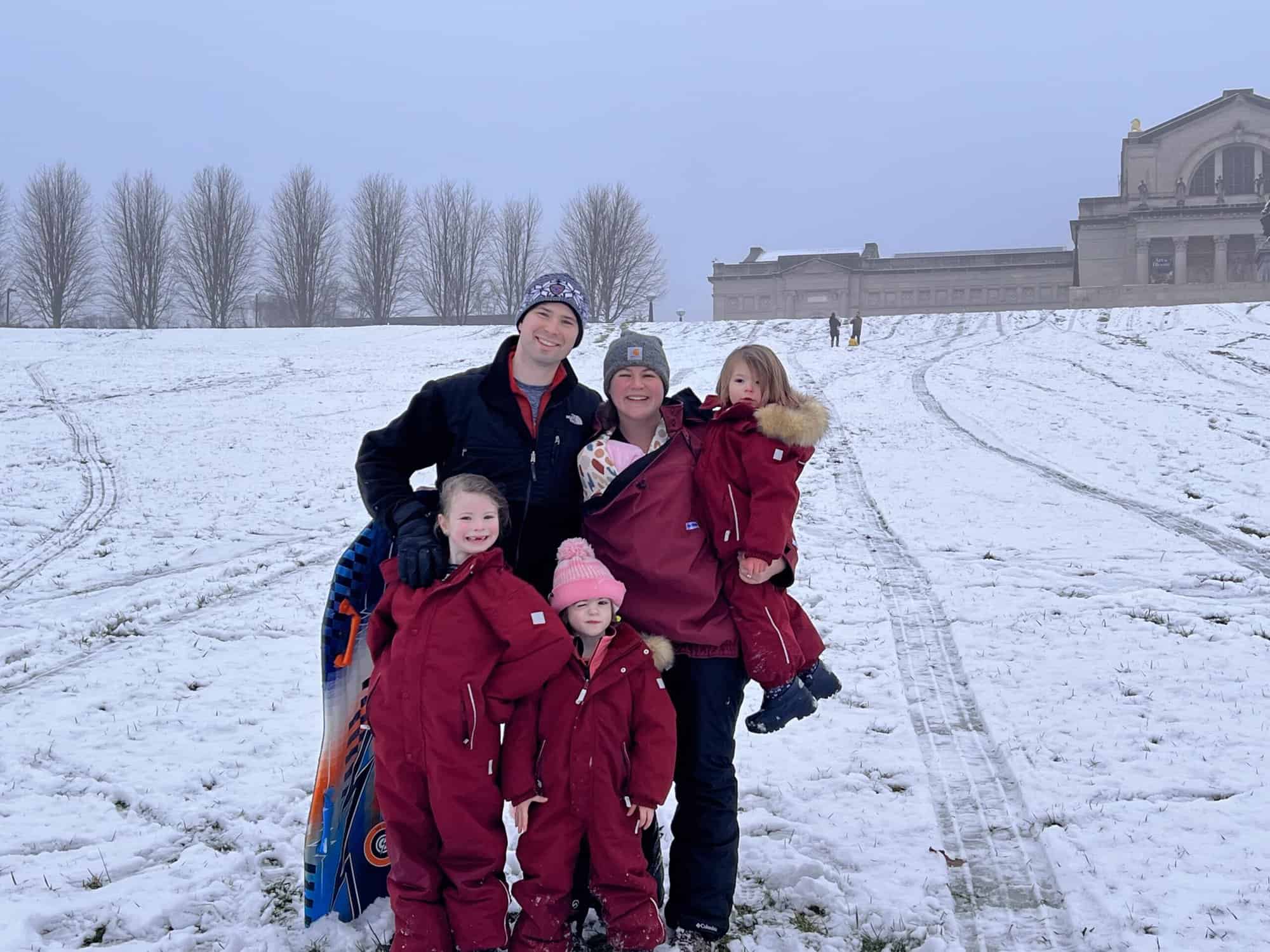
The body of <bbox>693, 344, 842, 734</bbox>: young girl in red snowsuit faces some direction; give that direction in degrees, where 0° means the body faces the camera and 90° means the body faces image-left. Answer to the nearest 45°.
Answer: approximately 45°

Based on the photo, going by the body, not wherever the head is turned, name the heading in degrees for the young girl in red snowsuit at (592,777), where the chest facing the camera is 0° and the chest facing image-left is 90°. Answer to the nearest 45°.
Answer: approximately 0°

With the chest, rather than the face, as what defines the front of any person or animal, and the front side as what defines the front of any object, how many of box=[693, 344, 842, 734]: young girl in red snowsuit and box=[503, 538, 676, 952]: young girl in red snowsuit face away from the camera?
0
